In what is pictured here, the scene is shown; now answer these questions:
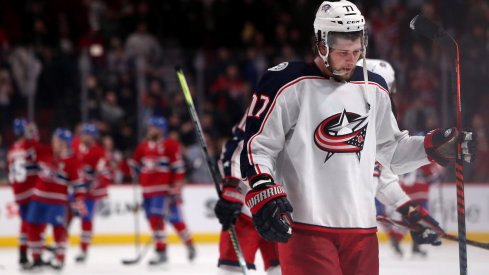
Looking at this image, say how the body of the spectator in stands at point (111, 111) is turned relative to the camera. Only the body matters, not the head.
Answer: toward the camera

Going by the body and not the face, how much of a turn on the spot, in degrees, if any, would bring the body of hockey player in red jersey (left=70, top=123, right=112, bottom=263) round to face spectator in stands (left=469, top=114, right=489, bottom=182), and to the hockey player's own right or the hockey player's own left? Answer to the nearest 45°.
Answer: approximately 135° to the hockey player's own left

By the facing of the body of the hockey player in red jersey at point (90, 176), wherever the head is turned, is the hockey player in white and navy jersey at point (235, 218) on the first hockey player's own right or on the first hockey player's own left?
on the first hockey player's own left

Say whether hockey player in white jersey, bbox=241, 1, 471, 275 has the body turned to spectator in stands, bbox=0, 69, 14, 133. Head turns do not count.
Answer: no

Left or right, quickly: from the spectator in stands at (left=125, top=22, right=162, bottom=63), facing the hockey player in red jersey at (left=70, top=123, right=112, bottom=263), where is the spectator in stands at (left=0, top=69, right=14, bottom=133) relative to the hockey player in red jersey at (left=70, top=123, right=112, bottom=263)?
right

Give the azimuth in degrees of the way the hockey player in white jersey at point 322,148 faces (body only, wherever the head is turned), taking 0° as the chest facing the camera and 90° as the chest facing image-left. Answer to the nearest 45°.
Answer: approximately 315°

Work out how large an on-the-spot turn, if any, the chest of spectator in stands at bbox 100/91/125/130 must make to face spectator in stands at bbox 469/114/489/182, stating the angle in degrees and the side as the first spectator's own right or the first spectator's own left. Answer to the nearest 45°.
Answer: approximately 45° to the first spectator's own left

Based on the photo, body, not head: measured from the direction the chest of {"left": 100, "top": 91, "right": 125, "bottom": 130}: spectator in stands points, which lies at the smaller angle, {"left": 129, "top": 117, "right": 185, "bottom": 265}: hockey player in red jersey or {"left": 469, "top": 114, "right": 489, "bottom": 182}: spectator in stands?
the hockey player in red jersey

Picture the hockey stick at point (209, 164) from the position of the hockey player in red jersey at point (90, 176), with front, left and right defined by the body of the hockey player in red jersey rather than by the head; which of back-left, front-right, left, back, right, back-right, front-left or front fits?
front-left

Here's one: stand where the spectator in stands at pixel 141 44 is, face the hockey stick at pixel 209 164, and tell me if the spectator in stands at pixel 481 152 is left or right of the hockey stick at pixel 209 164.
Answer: left

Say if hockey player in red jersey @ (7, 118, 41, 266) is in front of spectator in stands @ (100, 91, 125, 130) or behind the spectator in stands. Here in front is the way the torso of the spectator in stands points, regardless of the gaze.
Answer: in front

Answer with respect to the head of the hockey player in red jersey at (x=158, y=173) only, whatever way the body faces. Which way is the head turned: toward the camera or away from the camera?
toward the camera

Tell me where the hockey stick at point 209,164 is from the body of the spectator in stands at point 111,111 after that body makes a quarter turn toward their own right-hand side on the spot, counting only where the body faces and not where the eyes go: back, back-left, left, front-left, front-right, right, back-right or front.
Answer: left

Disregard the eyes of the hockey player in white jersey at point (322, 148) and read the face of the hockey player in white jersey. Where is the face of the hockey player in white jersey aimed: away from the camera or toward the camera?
toward the camera
